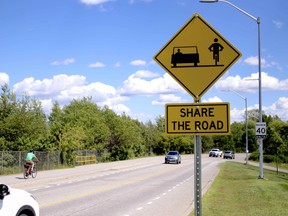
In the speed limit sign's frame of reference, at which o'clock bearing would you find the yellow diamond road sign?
The yellow diamond road sign is roughly at 12 o'clock from the speed limit sign.

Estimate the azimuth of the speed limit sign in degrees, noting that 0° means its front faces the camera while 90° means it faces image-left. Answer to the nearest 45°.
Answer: approximately 0°

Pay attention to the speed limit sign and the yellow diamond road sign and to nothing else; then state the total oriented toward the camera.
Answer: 2

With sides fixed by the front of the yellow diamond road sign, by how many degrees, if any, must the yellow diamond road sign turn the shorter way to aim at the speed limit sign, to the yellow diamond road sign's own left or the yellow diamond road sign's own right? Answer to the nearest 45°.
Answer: approximately 180°
